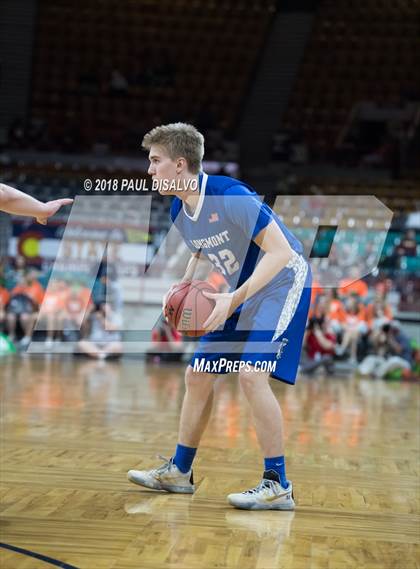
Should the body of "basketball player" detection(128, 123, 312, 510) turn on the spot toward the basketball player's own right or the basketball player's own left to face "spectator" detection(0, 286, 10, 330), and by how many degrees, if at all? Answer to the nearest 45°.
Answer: approximately 135° to the basketball player's own right

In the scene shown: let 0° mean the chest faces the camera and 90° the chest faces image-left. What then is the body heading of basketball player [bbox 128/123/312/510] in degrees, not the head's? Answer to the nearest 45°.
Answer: approximately 45°

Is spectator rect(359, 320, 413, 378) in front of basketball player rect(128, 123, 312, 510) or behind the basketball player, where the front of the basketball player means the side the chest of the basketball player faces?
behind

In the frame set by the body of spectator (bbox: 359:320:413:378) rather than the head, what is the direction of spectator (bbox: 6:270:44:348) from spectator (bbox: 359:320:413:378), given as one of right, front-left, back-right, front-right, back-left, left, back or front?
front-right

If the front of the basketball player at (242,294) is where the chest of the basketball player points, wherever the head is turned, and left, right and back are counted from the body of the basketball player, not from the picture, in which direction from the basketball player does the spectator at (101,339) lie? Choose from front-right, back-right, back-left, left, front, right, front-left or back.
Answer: back-right

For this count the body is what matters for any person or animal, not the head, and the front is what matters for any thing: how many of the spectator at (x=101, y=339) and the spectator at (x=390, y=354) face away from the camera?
0

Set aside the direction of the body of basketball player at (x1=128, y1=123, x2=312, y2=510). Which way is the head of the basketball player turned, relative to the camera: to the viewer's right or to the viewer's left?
to the viewer's left

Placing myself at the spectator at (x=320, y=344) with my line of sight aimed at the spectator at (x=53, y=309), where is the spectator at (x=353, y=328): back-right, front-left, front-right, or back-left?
back-right

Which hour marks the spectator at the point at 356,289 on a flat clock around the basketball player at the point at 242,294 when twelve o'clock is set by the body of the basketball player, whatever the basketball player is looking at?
The spectator is roughly at 5 o'clock from the basketball player.

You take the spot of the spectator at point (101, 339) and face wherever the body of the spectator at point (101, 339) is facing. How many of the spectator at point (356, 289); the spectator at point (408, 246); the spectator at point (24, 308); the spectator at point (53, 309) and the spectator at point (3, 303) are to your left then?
2

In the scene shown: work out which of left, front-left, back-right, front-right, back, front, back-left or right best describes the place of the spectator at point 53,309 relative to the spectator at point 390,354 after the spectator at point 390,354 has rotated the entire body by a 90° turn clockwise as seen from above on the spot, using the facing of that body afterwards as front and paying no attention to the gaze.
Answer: front-left

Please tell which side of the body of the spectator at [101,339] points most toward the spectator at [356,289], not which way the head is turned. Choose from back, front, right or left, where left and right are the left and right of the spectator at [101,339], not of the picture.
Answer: left

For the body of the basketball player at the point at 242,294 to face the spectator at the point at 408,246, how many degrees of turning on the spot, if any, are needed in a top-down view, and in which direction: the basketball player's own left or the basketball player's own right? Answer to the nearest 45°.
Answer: approximately 135° to the basketball player's own right
